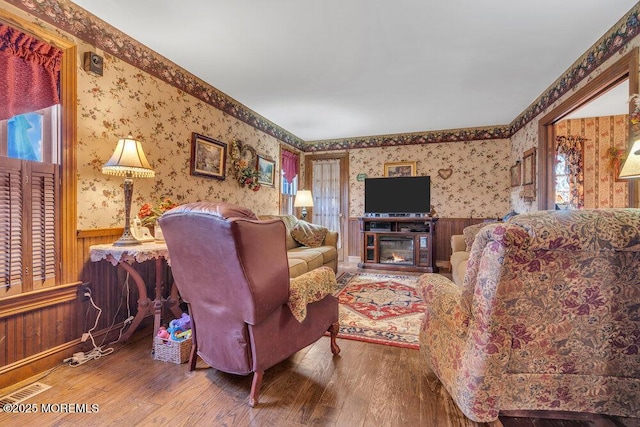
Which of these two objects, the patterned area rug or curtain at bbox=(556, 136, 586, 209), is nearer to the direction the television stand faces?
the patterned area rug

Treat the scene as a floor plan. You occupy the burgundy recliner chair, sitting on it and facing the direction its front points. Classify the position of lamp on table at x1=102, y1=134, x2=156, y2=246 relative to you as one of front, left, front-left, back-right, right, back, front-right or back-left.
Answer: left

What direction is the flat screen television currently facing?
toward the camera

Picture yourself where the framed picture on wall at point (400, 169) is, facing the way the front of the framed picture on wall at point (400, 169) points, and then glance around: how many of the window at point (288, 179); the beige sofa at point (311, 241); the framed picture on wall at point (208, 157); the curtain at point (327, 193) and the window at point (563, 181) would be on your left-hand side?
1

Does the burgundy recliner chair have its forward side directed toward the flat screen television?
yes

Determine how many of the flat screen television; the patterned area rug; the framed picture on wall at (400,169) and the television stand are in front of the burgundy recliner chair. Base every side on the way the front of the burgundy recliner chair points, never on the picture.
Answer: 4

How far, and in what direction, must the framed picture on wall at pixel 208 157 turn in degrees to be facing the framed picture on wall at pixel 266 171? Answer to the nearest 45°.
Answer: approximately 90° to its left

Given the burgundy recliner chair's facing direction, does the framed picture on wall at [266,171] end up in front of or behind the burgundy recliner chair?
in front

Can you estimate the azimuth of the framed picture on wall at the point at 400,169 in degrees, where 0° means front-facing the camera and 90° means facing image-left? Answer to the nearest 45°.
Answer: approximately 0°

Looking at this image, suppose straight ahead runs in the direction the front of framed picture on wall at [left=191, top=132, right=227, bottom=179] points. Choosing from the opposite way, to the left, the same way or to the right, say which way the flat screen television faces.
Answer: to the right

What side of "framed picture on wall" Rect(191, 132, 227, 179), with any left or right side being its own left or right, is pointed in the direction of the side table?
right

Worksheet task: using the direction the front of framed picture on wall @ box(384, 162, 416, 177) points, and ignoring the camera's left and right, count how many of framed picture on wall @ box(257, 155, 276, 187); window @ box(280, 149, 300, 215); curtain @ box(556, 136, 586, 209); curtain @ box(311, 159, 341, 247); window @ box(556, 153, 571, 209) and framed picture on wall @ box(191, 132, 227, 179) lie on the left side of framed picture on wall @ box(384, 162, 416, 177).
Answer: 2

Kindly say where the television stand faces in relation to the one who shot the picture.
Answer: facing the viewer

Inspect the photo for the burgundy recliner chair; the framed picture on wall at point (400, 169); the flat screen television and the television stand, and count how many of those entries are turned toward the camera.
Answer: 3

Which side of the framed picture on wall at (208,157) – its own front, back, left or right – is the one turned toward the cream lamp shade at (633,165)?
front
